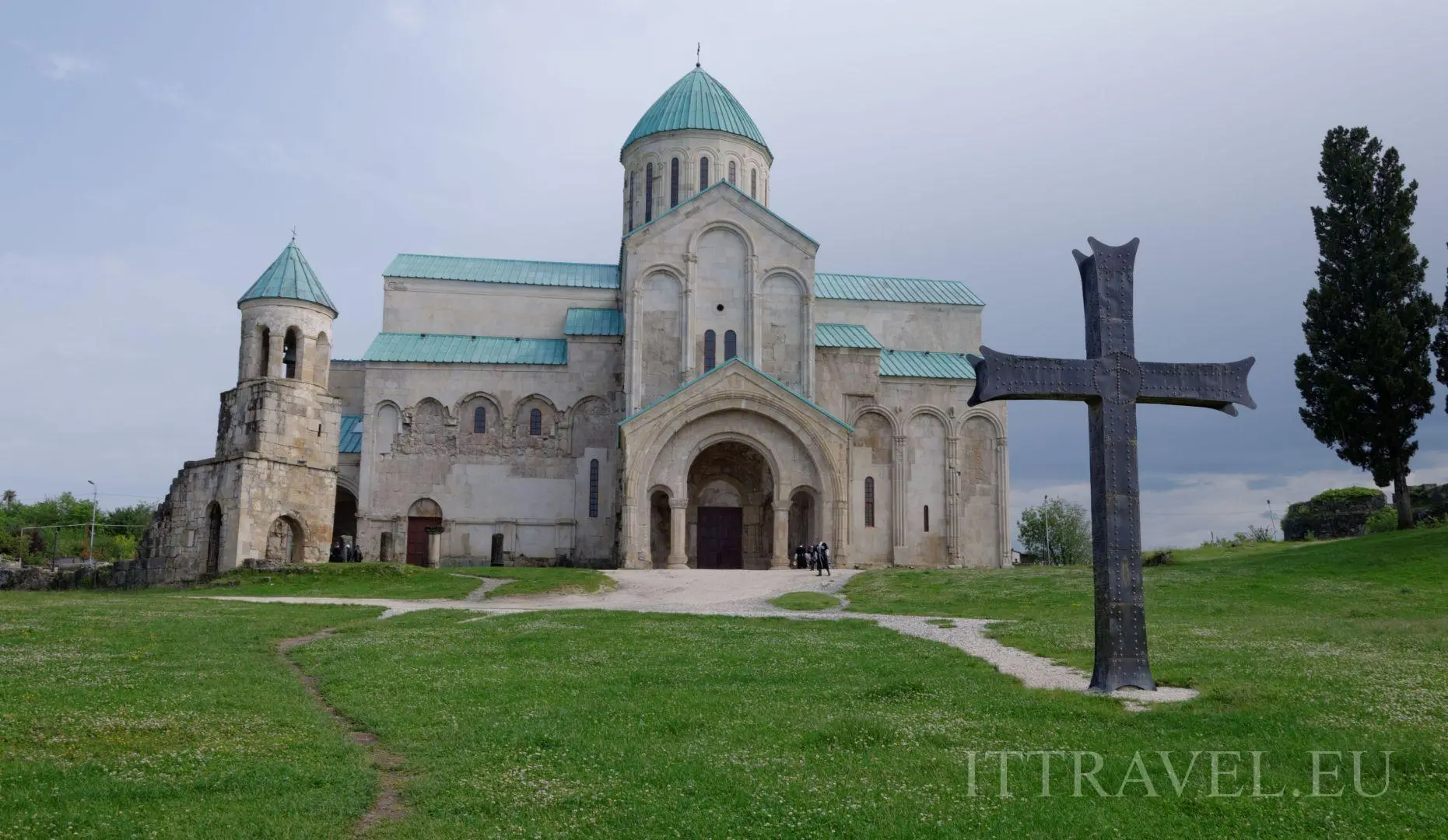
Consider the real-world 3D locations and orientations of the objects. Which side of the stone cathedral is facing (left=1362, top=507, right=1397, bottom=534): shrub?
left

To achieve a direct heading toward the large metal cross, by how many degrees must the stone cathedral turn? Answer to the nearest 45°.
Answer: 0° — it already faces it

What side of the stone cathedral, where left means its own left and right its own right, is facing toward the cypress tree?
left

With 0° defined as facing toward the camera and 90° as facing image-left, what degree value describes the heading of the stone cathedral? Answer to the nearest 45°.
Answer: approximately 0°

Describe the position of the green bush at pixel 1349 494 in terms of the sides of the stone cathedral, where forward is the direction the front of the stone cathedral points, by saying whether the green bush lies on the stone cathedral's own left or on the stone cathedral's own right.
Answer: on the stone cathedral's own left
